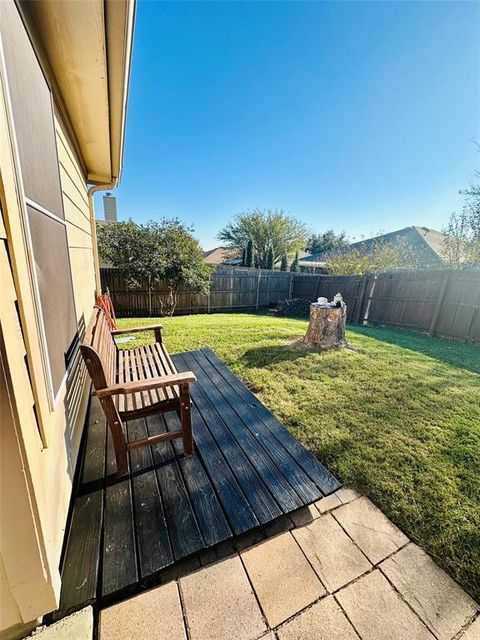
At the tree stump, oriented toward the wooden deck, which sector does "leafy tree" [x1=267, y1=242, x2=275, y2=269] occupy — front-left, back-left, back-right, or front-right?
back-right

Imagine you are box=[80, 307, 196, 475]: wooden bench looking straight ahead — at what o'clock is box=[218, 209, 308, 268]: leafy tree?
The leafy tree is roughly at 10 o'clock from the wooden bench.

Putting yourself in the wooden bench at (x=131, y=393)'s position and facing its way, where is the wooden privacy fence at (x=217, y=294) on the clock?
The wooden privacy fence is roughly at 10 o'clock from the wooden bench.

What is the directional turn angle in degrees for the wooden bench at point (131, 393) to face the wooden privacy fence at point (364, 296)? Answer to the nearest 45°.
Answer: approximately 45° to its left

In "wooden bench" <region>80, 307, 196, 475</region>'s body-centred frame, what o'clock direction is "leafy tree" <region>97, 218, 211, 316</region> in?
The leafy tree is roughly at 9 o'clock from the wooden bench.

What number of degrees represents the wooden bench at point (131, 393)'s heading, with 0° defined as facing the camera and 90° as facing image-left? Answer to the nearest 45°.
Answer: approximately 270°

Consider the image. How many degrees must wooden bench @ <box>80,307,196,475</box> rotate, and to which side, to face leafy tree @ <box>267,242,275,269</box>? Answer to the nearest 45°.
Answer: approximately 45° to its left

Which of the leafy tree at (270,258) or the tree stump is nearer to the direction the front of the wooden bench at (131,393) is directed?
the tree stump

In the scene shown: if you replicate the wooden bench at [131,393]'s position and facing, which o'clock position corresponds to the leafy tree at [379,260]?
The leafy tree is roughly at 11 o'clock from the wooden bench.

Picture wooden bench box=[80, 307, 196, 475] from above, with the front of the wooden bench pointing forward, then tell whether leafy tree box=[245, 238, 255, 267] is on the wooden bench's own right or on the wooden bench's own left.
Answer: on the wooden bench's own left

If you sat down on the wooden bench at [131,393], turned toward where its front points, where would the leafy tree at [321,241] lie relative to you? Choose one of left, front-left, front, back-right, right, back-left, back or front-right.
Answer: front-left
